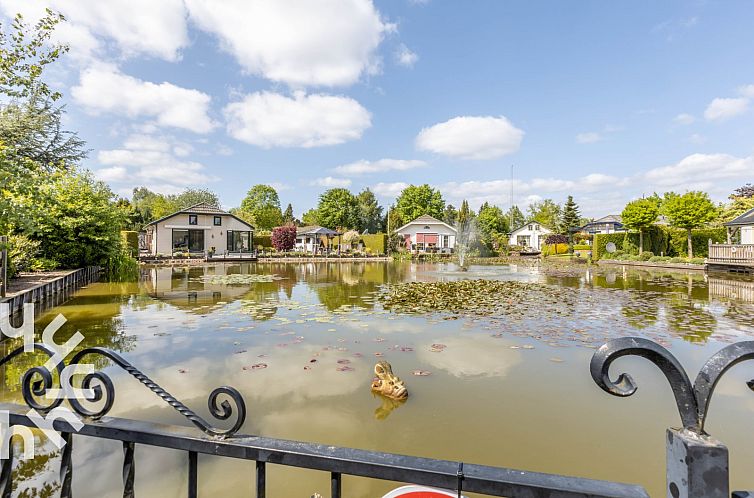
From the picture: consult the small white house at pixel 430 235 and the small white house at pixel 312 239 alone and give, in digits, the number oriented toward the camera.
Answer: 2

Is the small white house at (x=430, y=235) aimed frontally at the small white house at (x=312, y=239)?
no

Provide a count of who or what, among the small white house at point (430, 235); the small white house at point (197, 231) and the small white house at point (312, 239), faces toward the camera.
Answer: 3

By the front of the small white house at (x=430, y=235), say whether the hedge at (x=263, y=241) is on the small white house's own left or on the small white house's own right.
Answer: on the small white house's own right

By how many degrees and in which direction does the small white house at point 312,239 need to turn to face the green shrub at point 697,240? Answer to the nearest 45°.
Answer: approximately 45° to its left

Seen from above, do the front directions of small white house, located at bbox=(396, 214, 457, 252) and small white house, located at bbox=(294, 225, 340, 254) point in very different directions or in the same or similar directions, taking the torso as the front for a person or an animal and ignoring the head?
same or similar directions

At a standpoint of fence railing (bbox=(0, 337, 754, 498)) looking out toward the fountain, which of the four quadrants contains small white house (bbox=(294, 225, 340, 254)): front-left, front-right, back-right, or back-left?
front-left

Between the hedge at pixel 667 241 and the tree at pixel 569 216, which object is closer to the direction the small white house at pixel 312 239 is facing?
the hedge

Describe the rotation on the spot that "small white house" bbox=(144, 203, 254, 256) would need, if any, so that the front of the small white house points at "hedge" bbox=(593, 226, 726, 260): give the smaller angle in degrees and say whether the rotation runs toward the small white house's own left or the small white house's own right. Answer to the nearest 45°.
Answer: approximately 45° to the small white house's own left

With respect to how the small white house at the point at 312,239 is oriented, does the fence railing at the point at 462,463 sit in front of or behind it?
in front

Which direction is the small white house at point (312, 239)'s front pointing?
toward the camera

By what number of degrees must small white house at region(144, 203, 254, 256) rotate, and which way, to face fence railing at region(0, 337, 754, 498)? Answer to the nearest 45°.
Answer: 0° — it already faces it

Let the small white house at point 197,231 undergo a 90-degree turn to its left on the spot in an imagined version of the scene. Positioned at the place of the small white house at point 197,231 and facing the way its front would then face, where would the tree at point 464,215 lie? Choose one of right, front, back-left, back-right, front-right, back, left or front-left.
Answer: front

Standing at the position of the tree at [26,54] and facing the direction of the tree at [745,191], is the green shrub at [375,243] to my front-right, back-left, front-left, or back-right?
front-left

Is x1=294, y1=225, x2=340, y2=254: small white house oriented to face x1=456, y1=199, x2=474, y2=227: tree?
no

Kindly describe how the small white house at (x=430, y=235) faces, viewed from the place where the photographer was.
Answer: facing the viewer

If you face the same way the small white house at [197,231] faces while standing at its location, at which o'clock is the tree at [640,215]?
The tree is roughly at 10 o'clock from the small white house.
